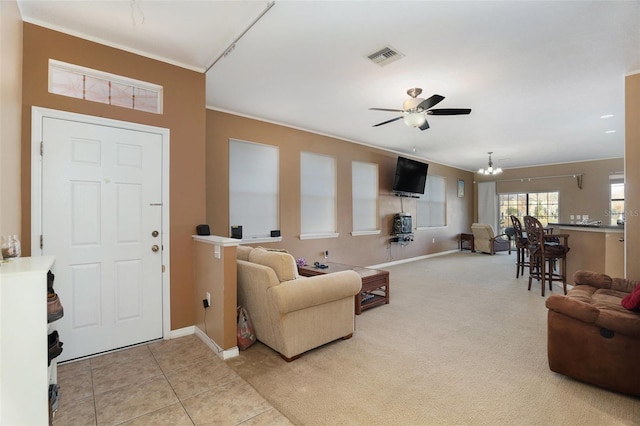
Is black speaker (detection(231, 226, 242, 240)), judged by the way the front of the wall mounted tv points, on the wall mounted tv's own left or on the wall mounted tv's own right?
on the wall mounted tv's own right

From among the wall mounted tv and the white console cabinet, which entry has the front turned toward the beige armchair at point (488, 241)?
the white console cabinet

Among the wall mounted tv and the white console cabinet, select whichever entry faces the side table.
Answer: the white console cabinet

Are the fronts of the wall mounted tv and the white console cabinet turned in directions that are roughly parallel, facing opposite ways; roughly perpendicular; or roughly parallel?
roughly perpendicular

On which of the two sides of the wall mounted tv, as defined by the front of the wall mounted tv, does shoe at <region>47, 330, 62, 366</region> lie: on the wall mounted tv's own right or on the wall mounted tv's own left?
on the wall mounted tv's own right

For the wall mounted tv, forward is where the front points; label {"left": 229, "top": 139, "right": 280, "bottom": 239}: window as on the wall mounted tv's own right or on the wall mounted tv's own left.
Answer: on the wall mounted tv's own right

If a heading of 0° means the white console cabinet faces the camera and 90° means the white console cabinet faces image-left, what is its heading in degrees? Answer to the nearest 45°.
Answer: approximately 270°

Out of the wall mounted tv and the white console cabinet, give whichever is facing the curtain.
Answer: the white console cabinet

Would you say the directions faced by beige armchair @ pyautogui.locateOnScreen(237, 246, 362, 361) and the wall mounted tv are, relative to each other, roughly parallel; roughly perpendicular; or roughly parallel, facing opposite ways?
roughly perpendicular

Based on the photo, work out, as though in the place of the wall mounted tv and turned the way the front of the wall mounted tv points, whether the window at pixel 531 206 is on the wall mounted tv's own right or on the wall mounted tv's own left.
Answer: on the wall mounted tv's own left

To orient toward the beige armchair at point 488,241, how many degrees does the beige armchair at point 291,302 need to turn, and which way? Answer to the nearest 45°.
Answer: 0° — it already faces it

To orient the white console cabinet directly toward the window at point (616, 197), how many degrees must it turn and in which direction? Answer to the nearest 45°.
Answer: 0° — it already faces it
